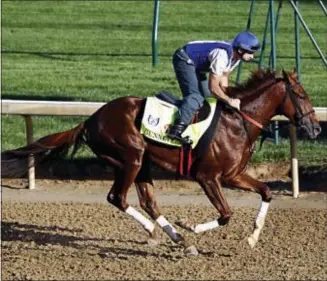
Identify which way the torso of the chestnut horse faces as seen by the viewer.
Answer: to the viewer's right

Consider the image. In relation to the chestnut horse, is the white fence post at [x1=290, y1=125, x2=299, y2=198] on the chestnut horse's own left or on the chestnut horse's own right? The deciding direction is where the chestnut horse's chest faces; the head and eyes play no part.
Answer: on the chestnut horse's own left
